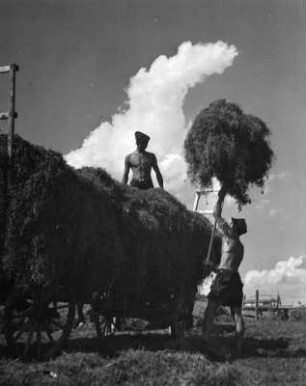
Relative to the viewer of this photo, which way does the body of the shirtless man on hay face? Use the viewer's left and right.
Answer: facing the viewer

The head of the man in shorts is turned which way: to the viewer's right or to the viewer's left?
to the viewer's left

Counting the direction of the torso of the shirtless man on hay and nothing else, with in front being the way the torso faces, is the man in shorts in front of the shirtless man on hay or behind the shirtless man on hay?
in front
